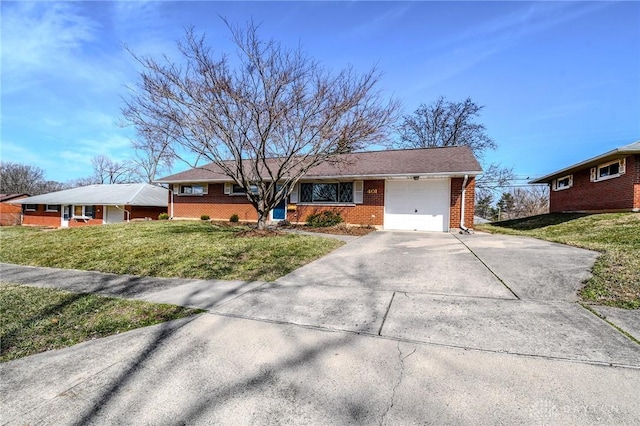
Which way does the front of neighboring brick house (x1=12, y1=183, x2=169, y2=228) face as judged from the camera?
facing the viewer and to the left of the viewer

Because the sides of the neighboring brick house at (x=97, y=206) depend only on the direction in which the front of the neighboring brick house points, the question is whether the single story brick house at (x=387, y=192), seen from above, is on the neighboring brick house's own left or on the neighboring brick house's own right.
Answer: on the neighboring brick house's own left

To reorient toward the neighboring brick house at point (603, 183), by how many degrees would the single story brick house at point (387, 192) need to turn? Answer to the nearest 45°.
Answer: approximately 135° to its left

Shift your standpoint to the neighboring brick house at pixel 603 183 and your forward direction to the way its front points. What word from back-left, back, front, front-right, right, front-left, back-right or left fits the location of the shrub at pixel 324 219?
right

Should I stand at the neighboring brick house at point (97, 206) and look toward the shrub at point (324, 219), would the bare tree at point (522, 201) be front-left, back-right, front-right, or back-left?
front-left

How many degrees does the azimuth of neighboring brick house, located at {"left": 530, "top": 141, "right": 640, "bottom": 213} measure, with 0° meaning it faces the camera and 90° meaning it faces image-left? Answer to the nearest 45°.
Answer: approximately 315°

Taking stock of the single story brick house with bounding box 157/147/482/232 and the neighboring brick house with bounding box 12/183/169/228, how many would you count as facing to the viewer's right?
0

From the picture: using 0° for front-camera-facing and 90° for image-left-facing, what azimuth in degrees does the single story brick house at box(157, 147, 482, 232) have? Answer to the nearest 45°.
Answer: approximately 45°

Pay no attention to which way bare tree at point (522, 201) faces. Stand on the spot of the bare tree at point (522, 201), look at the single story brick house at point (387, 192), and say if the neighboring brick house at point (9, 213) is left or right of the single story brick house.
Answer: right

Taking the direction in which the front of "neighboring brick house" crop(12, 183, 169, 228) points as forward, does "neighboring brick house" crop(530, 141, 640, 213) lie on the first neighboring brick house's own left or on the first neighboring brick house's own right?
on the first neighboring brick house's own left

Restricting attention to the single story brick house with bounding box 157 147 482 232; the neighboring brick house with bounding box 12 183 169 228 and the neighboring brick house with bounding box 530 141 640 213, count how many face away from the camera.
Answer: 0
